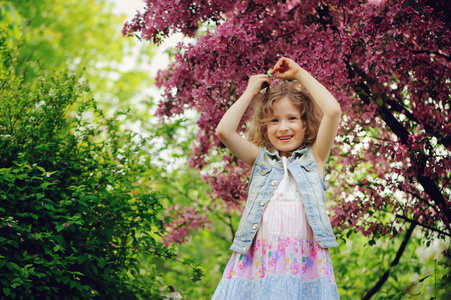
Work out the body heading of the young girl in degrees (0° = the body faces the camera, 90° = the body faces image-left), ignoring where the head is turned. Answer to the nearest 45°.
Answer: approximately 0°

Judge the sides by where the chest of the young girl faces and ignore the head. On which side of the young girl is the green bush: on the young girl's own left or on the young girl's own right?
on the young girl's own right
